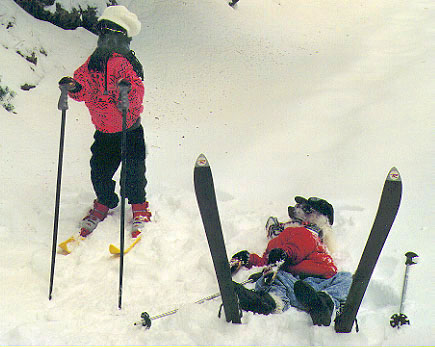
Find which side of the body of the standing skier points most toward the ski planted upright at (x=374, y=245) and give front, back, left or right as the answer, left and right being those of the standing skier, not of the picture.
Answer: left

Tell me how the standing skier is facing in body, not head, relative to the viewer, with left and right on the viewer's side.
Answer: facing the viewer and to the left of the viewer

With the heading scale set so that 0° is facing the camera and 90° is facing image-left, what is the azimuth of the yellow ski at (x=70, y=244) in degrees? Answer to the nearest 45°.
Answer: approximately 45°

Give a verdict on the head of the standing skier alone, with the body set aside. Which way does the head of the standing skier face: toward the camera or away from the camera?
toward the camera

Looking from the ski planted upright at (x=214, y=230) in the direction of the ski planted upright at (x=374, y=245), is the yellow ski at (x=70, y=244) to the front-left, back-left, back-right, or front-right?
back-left

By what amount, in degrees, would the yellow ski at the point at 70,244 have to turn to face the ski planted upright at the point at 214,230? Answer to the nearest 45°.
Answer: approximately 90° to its left

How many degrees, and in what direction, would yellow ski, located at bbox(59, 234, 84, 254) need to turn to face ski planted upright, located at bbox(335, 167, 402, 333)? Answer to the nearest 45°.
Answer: approximately 90° to its left

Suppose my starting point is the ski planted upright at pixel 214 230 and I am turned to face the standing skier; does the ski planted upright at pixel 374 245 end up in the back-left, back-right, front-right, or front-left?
back-right
